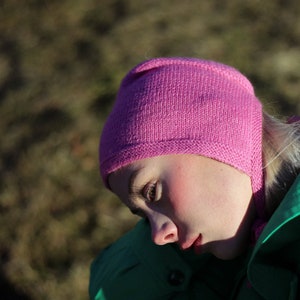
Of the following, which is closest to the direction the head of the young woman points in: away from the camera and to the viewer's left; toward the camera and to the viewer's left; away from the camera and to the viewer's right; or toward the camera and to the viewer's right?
toward the camera and to the viewer's left

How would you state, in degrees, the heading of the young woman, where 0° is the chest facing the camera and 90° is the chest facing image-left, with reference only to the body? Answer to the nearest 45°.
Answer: approximately 45°
